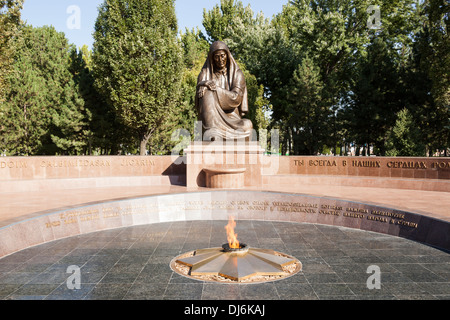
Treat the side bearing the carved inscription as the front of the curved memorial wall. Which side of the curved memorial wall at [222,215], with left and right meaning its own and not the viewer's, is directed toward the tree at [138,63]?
back

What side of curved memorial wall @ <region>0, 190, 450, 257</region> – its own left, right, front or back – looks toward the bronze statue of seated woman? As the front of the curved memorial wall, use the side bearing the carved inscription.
back

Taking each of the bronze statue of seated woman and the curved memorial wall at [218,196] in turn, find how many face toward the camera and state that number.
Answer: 2

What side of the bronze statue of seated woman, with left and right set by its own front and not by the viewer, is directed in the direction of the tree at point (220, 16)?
back

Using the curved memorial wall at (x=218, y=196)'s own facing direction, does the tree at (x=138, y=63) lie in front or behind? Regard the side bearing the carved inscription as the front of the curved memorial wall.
behind

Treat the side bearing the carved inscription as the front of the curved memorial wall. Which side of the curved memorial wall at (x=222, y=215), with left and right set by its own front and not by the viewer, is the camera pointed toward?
front

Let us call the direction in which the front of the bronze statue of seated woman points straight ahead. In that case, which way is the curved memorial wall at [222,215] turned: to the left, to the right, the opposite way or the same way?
the same way

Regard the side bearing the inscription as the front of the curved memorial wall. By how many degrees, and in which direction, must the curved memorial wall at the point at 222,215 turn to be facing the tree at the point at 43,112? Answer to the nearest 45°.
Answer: approximately 135° to its right

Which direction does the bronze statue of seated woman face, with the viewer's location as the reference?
facing the viewer

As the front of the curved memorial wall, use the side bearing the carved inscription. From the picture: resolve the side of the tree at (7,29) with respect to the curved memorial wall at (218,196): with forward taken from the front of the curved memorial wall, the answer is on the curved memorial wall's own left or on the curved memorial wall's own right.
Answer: on the curved memorial wall's own right

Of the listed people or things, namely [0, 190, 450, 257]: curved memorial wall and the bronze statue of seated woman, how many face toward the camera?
2

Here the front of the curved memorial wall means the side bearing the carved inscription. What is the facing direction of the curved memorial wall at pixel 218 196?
toward the camera
